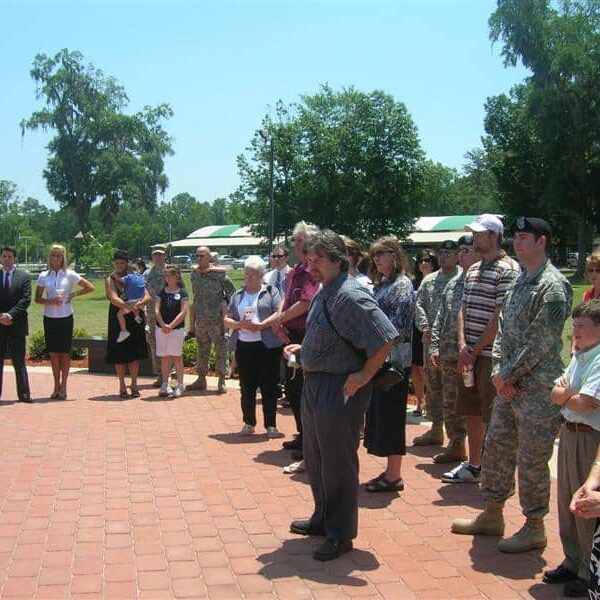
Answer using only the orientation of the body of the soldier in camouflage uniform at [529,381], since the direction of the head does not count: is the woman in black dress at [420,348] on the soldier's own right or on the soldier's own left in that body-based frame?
on the soldier's own right

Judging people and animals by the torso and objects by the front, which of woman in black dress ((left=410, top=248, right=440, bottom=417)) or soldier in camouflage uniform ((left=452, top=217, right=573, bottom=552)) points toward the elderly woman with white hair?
the woman in black dress

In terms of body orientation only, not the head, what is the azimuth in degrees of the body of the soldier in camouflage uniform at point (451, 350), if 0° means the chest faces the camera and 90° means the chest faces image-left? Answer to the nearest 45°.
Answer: approximately 45°

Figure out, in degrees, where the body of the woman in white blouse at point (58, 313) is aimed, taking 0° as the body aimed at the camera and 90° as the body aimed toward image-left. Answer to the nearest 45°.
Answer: approximately 0°

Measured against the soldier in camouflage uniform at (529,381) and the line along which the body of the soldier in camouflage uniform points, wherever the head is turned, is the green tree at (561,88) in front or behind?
behind

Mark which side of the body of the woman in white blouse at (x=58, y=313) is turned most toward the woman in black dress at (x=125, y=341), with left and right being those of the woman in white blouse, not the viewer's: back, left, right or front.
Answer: left

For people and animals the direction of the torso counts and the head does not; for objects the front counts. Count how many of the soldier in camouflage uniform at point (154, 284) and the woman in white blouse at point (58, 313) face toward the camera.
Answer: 2

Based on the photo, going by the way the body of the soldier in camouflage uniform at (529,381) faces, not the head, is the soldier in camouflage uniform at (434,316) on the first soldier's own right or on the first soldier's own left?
on the first soldier's own right

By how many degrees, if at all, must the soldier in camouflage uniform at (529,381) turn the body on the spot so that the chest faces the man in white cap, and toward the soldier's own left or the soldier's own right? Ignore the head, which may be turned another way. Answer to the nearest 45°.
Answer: approximately 135° to the soldier's own right
